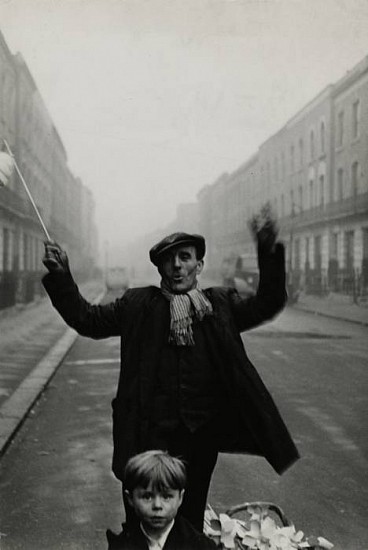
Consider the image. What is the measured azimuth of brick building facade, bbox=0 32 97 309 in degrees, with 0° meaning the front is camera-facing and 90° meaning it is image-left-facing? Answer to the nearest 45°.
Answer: approximately 270°

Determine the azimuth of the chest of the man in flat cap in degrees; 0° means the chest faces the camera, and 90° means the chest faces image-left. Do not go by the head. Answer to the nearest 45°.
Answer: approximately 0°

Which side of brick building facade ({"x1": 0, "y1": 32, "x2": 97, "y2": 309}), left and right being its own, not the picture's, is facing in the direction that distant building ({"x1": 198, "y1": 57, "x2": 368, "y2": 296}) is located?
front

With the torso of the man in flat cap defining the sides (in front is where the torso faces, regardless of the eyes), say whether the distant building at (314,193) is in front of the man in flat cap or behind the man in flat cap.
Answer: behind
